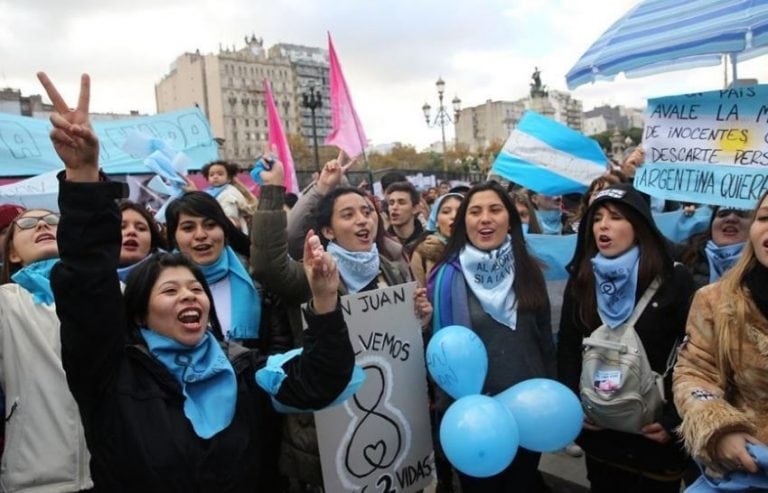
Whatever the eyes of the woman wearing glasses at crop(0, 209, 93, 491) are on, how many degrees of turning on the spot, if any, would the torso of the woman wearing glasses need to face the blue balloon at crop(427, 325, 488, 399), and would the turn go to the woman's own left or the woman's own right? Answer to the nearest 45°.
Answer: approximately 45° to the woman's own left

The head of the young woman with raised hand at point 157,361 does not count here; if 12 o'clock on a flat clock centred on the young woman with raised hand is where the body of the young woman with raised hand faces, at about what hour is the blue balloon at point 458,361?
The blue balloon is roughly at 10 o'clock from the young woman with raised hand.

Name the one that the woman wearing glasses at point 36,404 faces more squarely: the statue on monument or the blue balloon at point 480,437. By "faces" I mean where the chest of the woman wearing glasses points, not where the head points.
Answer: the blue balloon

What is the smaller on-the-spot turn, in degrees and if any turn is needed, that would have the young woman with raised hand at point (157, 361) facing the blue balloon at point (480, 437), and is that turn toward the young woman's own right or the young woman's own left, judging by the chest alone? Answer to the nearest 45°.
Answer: approximately 45° to the young woman's own left

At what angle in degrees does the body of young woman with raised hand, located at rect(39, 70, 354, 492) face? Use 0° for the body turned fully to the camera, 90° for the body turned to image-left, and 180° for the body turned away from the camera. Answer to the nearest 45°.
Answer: approximately 315°

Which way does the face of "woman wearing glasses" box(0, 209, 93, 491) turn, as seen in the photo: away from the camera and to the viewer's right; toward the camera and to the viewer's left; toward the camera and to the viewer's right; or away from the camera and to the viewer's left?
toward the camera and to the viewer's right
